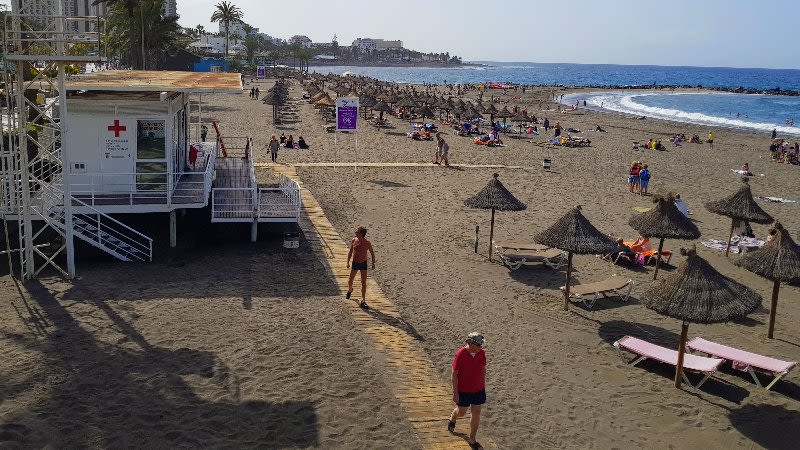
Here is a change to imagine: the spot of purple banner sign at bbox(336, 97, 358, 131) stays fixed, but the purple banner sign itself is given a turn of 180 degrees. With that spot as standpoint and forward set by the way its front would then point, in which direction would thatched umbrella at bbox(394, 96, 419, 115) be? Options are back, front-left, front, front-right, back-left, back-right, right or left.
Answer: front

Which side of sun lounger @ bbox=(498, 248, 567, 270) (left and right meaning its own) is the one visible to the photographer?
left

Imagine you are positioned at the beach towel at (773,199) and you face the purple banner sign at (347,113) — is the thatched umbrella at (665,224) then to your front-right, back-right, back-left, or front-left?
front-left

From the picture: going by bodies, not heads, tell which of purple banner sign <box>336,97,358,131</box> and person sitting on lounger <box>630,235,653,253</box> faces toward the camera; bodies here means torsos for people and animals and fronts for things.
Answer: the purple banner sign

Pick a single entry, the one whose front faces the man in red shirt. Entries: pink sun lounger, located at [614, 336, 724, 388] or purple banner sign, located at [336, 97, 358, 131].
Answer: the purple banner sign

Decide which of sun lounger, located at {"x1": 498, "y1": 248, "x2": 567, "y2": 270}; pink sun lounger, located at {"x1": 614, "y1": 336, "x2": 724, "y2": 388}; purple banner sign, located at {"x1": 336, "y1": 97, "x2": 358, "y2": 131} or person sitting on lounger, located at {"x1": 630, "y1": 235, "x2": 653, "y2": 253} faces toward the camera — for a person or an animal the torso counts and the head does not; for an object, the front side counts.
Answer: the purple banner sign

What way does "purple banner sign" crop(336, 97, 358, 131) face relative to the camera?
toward the camera

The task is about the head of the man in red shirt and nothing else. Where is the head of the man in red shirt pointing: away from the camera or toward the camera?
toward the camera

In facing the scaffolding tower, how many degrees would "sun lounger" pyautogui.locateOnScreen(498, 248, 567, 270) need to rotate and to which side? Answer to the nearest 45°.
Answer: approximately 45° to its left

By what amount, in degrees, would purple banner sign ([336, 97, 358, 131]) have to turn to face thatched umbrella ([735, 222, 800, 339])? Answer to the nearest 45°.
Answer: approximately 45° to its left

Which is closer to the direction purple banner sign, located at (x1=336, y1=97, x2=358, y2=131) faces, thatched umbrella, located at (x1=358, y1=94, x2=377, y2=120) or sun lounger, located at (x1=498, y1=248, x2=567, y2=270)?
the sun lounger

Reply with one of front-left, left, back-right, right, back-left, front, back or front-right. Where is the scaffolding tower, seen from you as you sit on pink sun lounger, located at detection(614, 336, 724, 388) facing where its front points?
front-left

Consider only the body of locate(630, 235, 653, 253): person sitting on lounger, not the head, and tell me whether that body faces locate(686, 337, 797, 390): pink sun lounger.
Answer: no
